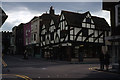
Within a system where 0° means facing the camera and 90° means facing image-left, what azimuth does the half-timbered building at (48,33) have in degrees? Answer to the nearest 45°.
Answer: approximately 45°
